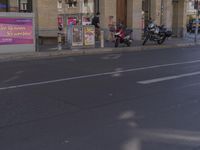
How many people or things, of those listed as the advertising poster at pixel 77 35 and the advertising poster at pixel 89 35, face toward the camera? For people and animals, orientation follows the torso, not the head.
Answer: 2

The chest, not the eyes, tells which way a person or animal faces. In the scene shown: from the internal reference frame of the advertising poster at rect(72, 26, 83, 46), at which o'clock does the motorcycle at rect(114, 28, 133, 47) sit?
The motorcycle is roughly at 8 o'clock from the advertising poster.

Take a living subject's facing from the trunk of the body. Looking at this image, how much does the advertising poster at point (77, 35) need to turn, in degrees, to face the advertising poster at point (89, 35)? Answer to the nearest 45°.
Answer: approximately 135° to its left

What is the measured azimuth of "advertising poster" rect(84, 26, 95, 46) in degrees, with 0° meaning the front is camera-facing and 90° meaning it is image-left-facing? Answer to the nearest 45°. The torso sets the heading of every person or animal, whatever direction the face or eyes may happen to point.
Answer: approximately 0°

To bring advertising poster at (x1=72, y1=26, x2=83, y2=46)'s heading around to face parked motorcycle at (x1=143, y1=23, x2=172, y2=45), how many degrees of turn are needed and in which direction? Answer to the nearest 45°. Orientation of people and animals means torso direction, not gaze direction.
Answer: approximately 135° to its left

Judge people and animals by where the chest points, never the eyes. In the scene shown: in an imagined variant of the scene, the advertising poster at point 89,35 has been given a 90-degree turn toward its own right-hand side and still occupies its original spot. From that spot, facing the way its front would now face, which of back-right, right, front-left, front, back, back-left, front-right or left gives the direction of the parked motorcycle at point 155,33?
back-right
